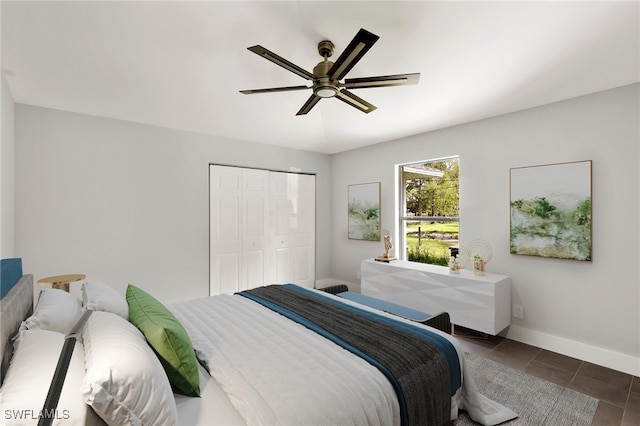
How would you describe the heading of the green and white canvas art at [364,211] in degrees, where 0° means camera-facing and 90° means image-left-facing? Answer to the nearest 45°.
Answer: approximately 45°

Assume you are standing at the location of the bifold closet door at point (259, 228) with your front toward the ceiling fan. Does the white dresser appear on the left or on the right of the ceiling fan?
left

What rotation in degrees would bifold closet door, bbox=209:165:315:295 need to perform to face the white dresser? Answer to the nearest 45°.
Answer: approximately 45° to its left

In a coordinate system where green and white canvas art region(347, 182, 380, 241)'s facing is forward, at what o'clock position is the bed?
The bed is roughly at 11 o'clock from the green and white canvas art.

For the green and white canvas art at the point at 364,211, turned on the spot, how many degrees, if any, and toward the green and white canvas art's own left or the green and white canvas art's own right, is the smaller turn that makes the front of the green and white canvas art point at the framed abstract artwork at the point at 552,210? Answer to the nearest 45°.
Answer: approximately 90° to the green and white canvas art's own left

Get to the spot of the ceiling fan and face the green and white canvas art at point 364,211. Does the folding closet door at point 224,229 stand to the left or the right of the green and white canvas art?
left

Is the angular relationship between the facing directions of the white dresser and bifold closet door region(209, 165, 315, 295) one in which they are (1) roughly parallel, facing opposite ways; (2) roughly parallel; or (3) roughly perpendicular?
roughly perpendicular

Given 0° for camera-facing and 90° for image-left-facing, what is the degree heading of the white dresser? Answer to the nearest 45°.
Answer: approximately 45°

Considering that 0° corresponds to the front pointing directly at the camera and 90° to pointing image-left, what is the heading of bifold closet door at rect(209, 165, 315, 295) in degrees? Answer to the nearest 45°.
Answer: approximately 0°

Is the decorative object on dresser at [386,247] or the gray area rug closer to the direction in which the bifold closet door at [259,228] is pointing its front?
the gray area rug

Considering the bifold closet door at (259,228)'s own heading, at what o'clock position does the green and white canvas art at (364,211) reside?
The green and white canvas art is roughly at 9 o'clock from the bifold closet door.

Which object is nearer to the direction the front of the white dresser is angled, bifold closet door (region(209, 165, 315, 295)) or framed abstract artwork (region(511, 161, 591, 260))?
the bifold closet door
